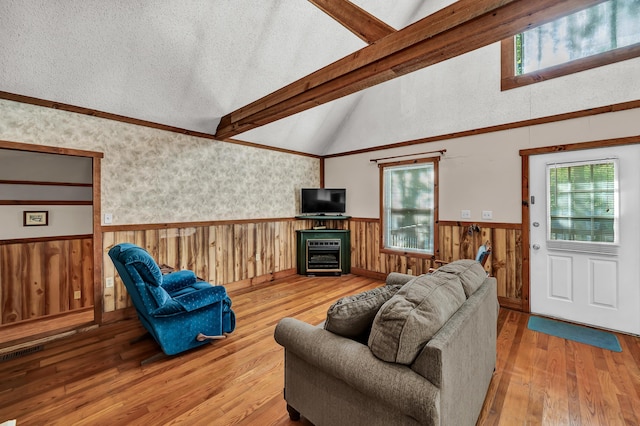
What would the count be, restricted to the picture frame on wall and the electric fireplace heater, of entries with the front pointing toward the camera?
2

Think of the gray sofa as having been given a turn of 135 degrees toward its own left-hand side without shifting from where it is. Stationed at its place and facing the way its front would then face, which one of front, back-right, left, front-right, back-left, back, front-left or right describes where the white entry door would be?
back-left

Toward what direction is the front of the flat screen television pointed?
toward the camera

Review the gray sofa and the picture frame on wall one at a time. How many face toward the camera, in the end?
1

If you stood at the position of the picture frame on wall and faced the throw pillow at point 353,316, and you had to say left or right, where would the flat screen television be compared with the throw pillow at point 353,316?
left

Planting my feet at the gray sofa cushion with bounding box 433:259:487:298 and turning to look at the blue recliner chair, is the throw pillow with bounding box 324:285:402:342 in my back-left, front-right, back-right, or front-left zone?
front-left

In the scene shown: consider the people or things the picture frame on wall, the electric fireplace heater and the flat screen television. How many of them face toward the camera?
3

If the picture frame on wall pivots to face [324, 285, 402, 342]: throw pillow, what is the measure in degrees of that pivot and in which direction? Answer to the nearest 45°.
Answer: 0° — it already faces it

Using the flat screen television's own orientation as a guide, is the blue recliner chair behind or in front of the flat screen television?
in front

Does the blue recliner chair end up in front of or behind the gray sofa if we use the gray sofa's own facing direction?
in front

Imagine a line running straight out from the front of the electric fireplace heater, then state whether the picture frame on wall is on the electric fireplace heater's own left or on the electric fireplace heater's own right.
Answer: on the electric fireplace heater's own right

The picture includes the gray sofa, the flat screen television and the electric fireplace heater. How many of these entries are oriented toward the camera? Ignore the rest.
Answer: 2

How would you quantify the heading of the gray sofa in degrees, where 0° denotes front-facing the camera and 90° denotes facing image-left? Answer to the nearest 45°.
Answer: approximately 135°

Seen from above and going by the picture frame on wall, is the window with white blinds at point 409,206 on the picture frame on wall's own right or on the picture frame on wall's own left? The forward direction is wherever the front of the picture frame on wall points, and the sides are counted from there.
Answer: on the picture frame on wall's own left

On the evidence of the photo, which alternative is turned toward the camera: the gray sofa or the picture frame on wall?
the picture frame on wall

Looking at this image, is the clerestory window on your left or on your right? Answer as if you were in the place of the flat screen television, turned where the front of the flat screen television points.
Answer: on your left

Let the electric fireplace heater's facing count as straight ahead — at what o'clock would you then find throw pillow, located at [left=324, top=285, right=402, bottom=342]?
The throw pillow is roughly at 12 o'clock from the electric fireplace heater.

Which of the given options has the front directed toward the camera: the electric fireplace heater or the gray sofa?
the electric fireplace heater
